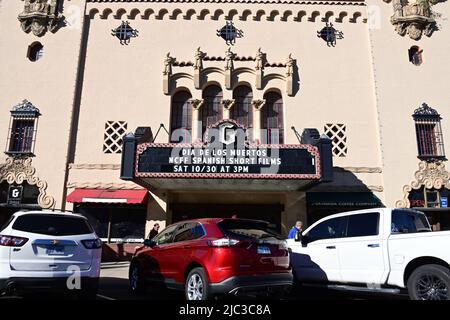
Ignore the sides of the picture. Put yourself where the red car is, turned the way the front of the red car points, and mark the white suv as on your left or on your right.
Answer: on your left

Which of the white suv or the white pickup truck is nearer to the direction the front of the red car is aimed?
the white suv

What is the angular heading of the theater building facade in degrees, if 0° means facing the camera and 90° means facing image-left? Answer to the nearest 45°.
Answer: approximately 0°

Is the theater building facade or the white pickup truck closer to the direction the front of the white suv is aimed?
the theater building facade

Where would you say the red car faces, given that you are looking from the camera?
facing away from the viewer and to the left of the viewer

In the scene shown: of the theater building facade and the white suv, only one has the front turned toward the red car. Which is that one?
the theater building facade

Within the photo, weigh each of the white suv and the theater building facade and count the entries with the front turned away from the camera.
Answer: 1

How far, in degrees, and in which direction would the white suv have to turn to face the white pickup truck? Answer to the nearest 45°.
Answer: approximately 90° to its right

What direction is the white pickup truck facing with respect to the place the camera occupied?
facing away from the viewer and to the left of the viewer

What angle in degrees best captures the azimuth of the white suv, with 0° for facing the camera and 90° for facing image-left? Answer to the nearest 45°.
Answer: approximately 180°

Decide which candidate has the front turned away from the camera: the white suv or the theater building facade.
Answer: the white suv
